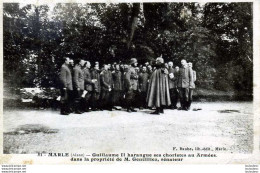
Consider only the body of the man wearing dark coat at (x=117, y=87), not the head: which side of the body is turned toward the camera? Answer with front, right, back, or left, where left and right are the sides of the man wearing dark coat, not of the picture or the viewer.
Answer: front

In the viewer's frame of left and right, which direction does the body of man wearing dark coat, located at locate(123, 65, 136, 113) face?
facing the viewer and to the right of the viewer

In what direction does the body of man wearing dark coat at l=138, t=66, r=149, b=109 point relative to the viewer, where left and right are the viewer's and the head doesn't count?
facing the viewer

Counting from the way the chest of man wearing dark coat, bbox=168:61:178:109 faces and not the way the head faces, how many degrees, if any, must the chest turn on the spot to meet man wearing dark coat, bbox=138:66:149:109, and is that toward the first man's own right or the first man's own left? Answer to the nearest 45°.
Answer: approximately 45° to the first man's own right

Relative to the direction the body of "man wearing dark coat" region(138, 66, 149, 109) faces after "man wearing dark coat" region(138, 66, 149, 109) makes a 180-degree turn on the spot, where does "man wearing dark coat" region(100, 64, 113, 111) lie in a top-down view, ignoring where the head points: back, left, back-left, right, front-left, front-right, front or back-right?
left

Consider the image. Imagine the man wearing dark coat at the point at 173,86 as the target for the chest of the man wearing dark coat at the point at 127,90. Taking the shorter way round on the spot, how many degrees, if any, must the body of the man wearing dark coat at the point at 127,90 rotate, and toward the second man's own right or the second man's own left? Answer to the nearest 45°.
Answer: approximately 45° to the second man's own left

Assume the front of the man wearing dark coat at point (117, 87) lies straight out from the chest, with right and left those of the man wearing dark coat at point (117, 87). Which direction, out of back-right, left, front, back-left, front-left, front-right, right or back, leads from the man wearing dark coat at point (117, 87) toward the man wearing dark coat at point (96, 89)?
right

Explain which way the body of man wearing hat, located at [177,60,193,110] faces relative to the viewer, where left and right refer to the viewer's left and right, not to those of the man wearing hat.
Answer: facing the viewer and to the left of the viewer

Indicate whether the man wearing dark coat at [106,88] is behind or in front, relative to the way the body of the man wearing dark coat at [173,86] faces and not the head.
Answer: in front

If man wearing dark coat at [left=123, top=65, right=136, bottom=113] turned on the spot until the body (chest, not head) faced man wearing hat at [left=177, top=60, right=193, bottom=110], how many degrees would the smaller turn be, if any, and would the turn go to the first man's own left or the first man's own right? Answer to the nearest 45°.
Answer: approximately 45° to the first man's own left

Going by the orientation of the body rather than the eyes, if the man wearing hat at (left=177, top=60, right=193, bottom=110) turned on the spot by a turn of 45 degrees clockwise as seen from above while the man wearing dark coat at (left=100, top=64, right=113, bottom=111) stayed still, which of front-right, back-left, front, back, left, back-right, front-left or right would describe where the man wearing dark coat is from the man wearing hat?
front

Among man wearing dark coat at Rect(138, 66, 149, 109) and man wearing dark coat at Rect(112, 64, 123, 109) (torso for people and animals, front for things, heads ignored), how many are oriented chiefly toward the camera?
2
